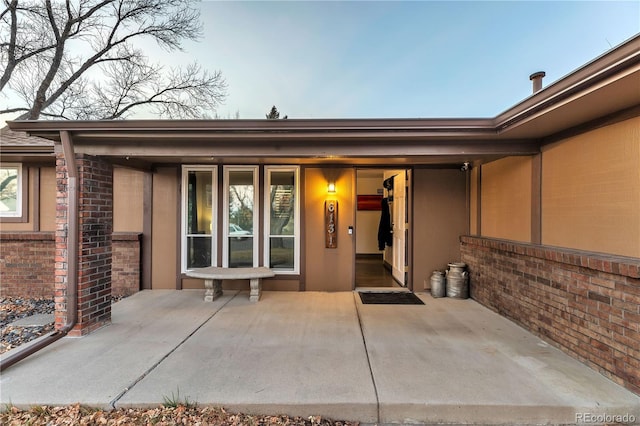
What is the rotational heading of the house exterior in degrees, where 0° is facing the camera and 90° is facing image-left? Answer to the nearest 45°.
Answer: approximately 0°

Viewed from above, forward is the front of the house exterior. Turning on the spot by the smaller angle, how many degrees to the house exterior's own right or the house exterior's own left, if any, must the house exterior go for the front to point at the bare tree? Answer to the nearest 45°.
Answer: approximately 135° to the house exterior's own right

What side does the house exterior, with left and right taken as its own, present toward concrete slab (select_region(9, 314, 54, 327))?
right
